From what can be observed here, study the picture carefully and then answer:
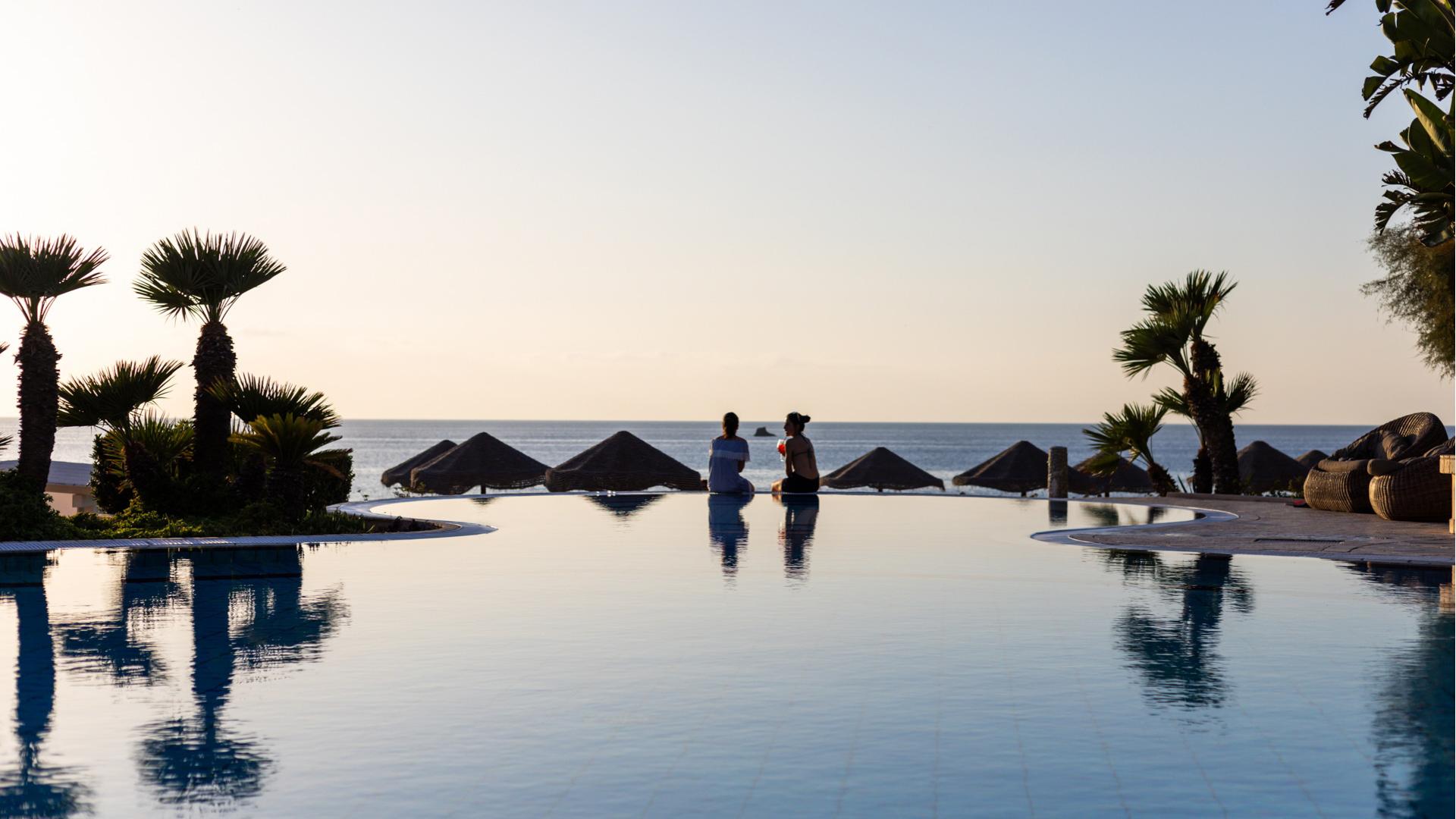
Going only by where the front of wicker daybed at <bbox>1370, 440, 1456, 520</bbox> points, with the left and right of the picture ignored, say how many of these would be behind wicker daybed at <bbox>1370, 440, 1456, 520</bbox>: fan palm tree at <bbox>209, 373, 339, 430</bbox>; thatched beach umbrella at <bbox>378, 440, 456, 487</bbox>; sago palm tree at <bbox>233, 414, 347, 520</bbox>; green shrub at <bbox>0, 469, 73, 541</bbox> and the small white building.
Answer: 0

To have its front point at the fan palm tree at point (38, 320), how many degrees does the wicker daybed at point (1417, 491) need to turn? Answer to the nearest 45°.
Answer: approximately 45° to its left

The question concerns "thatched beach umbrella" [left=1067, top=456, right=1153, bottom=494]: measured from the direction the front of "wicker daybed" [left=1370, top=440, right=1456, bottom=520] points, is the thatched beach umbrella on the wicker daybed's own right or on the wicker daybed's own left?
on the wicker daybed's own right

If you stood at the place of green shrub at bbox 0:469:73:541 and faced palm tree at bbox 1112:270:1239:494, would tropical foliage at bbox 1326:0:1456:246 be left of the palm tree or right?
right

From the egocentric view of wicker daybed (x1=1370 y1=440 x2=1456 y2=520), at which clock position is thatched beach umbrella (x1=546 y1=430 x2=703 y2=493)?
The thatched beach umbrella is roughly at 1 o'clock from the wicker daybed.

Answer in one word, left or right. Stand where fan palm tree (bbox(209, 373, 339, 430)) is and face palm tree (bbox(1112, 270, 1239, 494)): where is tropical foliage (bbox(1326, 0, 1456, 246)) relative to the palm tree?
right

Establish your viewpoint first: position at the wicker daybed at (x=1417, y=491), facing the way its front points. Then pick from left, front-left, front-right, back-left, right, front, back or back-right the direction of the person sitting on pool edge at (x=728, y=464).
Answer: front

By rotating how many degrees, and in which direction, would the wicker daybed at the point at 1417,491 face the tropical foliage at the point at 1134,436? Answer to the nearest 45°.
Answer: approximately 45° to its right

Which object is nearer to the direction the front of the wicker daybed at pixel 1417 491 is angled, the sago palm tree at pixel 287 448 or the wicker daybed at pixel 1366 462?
the sago palm tree

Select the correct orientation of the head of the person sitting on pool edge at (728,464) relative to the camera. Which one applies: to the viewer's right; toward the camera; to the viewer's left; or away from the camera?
away from the camera

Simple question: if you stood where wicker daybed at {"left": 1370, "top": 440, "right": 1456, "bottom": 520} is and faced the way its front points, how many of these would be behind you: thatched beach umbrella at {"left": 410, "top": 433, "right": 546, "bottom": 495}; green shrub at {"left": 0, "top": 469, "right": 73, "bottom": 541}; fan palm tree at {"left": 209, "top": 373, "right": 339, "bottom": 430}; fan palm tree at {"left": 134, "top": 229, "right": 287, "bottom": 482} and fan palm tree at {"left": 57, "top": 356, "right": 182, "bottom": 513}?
0

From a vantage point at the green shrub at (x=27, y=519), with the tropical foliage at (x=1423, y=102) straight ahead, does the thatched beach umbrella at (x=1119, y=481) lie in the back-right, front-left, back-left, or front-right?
front-left

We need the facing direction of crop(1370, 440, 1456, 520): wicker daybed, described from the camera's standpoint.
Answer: facing to the left of the viewer

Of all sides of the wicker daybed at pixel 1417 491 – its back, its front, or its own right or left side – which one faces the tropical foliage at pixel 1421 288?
right

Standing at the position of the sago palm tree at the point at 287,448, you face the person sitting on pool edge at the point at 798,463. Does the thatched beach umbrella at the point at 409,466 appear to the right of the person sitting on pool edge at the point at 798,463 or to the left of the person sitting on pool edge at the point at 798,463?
left

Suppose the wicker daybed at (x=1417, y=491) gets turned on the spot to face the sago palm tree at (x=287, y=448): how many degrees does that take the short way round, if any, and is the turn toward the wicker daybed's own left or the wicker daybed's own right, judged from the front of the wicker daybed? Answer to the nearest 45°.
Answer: approximately 45° to the wicker daybed's own left

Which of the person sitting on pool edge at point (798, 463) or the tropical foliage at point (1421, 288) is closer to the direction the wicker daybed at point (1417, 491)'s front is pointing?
the person sitting on pool edge

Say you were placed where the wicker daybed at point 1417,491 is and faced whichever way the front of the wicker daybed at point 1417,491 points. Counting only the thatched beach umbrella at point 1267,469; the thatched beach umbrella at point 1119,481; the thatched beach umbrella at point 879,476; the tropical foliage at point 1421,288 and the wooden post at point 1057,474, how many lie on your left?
0
